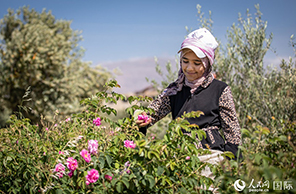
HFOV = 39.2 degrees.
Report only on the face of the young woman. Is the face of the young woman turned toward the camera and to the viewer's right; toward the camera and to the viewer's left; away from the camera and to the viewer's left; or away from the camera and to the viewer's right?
toward the camera and to the viewer's left

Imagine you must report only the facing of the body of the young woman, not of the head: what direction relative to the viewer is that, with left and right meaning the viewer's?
facing the viewer and to the left of the viewer

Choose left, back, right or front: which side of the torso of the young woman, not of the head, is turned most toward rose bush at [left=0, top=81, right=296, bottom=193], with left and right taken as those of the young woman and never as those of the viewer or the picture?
front

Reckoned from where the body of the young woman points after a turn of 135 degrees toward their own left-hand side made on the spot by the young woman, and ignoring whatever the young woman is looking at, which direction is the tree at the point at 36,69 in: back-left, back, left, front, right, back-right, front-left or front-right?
back-left
